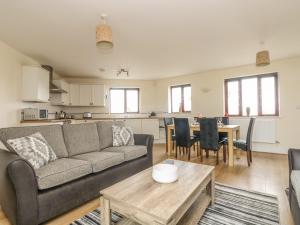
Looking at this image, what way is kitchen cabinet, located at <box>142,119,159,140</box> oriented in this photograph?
toward the camera

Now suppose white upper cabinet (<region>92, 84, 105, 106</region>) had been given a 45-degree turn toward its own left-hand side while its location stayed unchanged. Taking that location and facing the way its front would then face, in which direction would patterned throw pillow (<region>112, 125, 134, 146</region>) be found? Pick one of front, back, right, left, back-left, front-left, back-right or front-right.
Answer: front-right

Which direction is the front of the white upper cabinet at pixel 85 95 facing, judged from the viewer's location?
facing the viewer

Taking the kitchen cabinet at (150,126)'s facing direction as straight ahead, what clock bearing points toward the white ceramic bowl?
The white ceramic bowl is roughly at 12 o'clock from the kitchen cabinet.

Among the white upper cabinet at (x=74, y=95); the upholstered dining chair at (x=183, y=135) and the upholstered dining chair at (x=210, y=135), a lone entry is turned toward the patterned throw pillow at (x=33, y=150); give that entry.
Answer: the white upper cabinet

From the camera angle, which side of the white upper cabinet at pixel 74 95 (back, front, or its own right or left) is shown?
front

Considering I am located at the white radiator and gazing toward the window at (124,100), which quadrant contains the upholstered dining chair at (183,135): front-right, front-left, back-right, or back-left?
front-left

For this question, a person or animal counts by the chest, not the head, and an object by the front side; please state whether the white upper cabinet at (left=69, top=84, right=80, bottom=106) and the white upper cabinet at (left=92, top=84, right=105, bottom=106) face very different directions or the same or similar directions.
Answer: same or similar directions

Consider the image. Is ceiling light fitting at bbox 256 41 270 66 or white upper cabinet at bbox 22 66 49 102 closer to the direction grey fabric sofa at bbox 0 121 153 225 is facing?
the ceiling light fitting

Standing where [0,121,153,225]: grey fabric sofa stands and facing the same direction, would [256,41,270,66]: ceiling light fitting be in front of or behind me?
in front

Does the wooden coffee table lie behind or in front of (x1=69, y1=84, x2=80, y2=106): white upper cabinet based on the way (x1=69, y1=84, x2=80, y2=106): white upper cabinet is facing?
in front

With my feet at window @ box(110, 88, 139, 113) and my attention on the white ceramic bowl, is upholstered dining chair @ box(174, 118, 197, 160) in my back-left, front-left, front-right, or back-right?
front-left

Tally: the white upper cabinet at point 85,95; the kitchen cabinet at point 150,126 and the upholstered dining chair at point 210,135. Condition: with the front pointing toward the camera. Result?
2

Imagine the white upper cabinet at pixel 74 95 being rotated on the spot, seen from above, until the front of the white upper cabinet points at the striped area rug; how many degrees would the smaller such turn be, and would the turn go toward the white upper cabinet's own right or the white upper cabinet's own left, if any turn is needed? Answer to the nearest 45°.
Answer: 0° — it already faces it

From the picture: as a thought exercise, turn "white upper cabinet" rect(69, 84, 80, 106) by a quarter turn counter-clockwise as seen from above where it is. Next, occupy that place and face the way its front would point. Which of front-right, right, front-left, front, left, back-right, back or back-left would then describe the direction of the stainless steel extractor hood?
back-right

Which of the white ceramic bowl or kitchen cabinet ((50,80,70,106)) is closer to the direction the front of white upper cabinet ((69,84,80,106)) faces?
the white ceramic bowl

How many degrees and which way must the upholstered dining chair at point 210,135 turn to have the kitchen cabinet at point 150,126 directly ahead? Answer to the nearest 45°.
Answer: approximately 90° to its left

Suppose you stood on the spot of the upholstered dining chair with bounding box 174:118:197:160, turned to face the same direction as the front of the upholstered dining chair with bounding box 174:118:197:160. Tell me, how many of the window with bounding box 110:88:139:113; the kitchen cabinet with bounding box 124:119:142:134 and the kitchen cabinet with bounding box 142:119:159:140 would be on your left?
3
